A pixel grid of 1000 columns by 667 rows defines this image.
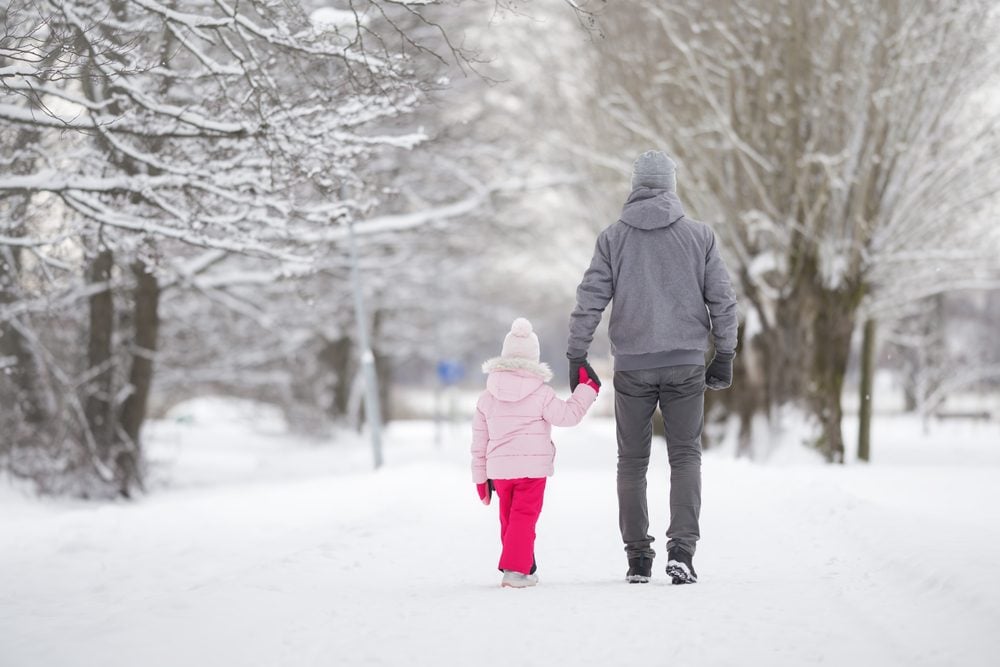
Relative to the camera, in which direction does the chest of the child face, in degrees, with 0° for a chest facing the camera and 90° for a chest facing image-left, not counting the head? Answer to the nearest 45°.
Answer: approximately 180°

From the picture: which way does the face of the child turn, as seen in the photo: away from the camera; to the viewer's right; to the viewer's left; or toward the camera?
away from the camera

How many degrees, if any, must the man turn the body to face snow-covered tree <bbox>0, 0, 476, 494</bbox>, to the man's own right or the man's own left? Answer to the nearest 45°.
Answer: approximately 45° to the man's own left

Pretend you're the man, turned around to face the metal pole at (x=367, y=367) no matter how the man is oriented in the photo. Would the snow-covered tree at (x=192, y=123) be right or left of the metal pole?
left

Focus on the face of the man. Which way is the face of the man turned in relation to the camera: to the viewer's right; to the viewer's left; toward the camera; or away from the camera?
away from the camera

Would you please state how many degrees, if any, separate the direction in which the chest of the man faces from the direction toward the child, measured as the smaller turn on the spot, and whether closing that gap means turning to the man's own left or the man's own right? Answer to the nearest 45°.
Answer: approximately 90° to the man's own left

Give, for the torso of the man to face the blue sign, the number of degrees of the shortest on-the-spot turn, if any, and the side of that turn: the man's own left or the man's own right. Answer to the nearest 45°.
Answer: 0° — they already face it

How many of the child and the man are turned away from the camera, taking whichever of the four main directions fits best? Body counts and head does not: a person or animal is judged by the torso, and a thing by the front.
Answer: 2

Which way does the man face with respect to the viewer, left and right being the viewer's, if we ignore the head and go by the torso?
facing away from the viewer
